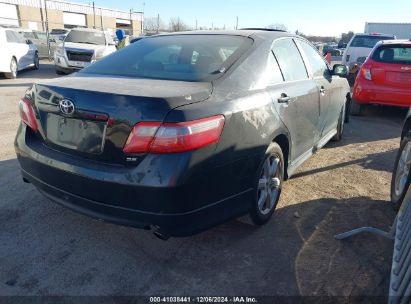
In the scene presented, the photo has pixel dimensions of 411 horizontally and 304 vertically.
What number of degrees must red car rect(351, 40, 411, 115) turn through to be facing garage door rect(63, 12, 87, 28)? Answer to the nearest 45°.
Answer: approximately 45° to its left

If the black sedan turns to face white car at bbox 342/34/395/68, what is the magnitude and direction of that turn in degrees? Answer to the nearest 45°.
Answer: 0° — it already faces it

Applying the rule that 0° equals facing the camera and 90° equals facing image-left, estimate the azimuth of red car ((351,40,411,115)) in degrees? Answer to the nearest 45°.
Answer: approximately 180°

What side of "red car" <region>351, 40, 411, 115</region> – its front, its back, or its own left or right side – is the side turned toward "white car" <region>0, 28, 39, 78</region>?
left

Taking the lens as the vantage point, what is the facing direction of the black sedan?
facing away from the viewer and to the right of the viewer

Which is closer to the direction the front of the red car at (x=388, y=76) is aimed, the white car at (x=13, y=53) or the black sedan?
the white car

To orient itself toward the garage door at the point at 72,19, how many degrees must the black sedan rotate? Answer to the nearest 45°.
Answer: approximately 45° to its left

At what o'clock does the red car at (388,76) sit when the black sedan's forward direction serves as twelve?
The red car is roughly at 12 o'clock from the black sedan.

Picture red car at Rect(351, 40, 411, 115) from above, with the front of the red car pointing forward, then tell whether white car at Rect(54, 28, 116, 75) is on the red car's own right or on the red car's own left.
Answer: on the red car's own left

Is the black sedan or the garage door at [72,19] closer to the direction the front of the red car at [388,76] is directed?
the garage door

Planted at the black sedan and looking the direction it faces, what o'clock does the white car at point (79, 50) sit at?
The white car is roughly at 10 o'clock from the black sedan.
